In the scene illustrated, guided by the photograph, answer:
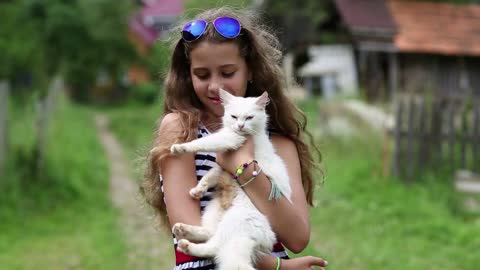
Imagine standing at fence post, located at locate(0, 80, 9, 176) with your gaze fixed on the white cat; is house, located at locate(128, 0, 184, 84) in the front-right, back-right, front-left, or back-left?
back-left

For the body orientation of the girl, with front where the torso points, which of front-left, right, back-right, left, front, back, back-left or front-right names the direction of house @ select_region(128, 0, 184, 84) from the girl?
back

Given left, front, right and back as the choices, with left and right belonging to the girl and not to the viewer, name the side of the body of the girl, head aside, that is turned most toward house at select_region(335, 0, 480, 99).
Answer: back

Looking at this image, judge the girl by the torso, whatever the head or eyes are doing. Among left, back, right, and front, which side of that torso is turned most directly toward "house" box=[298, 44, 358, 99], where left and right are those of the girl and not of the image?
back

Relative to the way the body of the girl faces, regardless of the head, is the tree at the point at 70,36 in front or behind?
behind

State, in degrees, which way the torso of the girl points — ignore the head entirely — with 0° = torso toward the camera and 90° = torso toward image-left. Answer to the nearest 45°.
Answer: approximately 0°

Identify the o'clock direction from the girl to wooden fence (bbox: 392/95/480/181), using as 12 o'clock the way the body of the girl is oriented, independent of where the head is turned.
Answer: The wooden fence is roughly at 7 o'clock from the girl.
